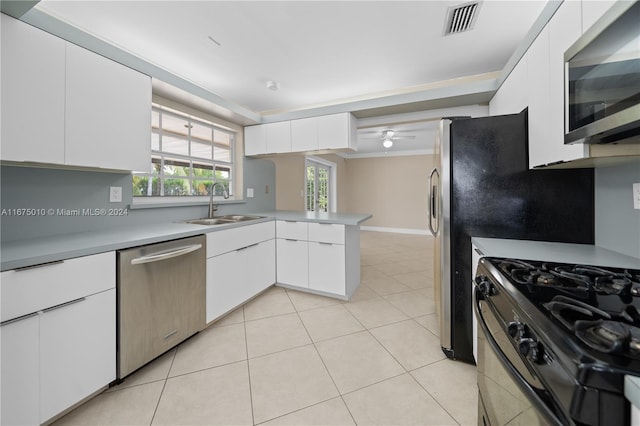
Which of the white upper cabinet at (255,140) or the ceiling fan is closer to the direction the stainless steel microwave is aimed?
the white upper cabinet

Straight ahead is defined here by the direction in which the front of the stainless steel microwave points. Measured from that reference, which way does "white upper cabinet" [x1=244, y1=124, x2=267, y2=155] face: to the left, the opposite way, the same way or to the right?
to the left

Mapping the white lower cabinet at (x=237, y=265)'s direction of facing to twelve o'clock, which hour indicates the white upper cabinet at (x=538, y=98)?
The white upper cabinet is roughly at 12 o'clock from the white lower cabinet.

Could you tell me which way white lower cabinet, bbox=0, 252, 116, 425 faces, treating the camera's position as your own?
facing the viewer and to the right of the viewer

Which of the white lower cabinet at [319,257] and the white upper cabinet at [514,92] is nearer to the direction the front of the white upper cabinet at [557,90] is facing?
the white lower cabinet

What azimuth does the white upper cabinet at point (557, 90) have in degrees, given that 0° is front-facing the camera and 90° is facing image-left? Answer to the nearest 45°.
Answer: approximately 45°

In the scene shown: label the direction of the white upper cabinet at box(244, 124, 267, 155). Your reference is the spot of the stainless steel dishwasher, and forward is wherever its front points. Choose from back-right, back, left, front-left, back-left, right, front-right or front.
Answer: left

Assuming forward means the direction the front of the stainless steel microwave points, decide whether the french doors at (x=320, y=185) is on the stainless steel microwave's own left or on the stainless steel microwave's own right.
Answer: on the stainless steel microwave's own right

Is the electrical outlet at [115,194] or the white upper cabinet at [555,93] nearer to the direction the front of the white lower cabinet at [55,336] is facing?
the white upper cabinet

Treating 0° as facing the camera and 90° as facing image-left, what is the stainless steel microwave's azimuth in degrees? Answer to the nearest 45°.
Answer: approximately 45°
